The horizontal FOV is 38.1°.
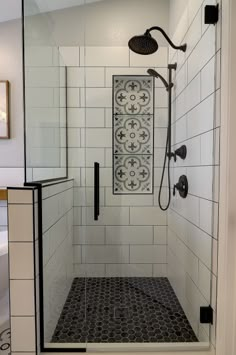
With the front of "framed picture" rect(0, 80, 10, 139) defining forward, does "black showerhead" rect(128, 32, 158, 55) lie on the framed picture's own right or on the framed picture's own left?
on the framed picture's own left

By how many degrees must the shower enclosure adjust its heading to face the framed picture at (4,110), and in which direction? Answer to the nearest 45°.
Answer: approximately 90° to its right

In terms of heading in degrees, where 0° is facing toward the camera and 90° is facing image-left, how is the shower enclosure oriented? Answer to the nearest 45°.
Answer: approximately 0°

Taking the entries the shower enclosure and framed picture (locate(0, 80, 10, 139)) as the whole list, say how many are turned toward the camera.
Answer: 2

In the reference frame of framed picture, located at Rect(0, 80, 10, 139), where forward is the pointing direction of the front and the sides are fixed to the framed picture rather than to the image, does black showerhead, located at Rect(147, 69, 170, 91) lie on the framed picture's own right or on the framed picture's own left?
on the framed picture's own left

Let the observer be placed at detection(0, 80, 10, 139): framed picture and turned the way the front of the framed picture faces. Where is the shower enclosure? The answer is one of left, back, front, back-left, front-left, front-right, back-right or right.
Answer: front-left

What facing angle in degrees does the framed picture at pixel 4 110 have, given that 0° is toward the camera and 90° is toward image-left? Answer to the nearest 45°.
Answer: approximately 0°
